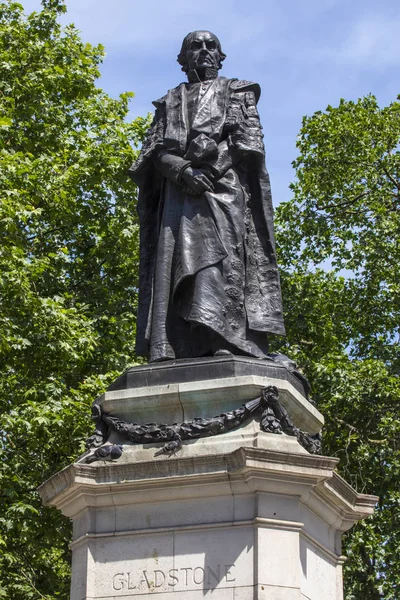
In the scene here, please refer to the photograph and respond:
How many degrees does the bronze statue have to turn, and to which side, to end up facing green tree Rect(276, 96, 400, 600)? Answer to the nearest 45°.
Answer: approximately 180°

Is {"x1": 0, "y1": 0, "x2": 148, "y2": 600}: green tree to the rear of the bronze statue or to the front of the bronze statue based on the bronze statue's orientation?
to the rear

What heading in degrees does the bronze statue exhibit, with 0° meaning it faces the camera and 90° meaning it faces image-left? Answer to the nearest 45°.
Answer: approximately 0°
